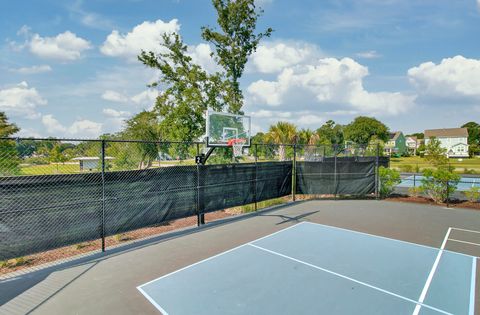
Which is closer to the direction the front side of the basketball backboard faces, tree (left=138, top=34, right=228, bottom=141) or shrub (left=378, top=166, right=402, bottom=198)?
the shrub

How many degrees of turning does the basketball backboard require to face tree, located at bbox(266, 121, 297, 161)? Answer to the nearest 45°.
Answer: approximately 135° to its left

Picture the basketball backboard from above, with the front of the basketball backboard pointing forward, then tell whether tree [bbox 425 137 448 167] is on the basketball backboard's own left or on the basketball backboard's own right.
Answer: on the basketball backboard's own left

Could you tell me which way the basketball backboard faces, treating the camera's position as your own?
facing the viewer and to the right of the viewer

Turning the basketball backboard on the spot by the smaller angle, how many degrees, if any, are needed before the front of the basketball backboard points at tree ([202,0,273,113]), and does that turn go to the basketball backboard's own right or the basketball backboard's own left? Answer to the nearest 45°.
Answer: approximately 135° to the basketball backboard's own left

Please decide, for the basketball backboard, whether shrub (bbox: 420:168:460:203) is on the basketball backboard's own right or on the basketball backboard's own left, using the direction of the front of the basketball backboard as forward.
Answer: on the basketball backboard's own left

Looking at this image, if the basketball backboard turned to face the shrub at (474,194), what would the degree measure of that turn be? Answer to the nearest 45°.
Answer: approximately 45° to its left
